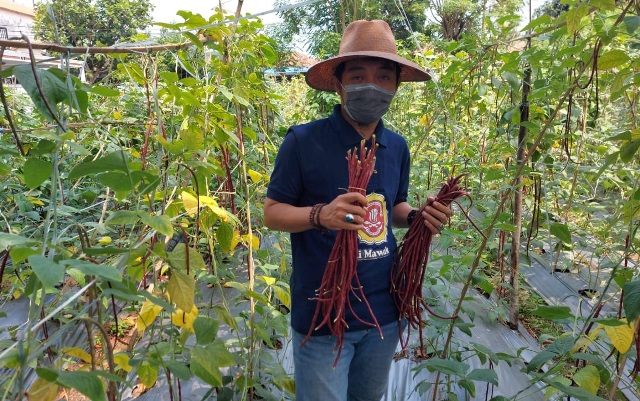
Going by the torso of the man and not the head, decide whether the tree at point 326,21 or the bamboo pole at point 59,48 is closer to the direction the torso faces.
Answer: the bamboo pole

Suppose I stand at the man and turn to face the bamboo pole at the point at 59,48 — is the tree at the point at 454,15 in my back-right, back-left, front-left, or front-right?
back-right

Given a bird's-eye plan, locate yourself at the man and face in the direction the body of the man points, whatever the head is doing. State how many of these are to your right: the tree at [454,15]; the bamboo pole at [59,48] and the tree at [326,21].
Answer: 1

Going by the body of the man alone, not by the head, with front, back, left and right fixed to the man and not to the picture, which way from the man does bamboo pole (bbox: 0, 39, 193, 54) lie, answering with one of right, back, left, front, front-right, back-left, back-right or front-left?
right

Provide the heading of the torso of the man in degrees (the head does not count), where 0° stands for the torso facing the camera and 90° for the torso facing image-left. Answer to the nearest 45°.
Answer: approximately 315°

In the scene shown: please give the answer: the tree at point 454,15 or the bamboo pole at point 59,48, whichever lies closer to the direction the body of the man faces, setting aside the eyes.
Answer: the bamboo pole

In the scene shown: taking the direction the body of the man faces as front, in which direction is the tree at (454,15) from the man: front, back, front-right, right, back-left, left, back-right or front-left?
back-left

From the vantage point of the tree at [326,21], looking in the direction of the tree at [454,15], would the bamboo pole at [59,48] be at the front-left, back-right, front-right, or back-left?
back-right

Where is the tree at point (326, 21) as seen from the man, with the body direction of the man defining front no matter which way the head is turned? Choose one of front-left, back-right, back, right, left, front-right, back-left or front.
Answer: back-left
